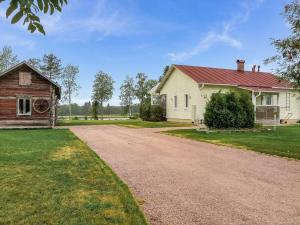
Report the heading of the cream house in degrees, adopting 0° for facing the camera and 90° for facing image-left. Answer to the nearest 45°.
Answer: approximately 315°

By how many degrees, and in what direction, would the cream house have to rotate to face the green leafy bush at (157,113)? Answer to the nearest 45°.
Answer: approximately 135° to its right

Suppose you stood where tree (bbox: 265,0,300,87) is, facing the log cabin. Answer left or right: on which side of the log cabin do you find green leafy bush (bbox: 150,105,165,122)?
right

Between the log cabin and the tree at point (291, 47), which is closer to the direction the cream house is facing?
the tree

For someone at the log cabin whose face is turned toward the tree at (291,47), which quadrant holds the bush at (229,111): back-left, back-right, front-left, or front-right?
front-left

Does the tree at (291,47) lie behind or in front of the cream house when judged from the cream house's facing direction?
in front

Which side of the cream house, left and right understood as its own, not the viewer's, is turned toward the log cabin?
right

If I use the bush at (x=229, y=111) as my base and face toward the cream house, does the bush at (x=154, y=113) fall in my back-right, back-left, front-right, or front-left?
front-left
